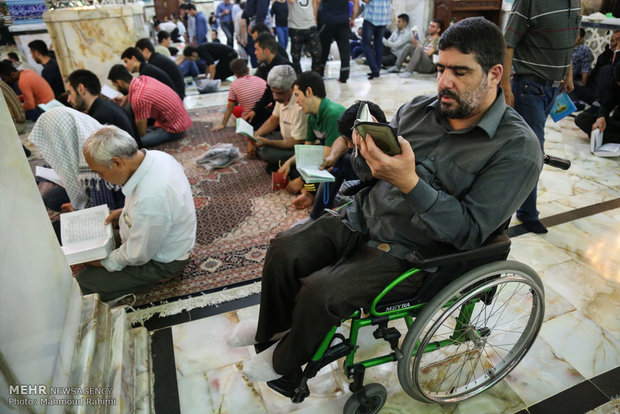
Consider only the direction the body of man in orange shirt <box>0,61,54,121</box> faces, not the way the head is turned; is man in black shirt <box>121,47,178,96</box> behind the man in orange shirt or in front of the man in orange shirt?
behind

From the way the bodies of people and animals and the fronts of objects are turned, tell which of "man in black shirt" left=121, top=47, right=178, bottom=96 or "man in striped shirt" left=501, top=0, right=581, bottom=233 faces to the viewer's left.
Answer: the man in black shirt

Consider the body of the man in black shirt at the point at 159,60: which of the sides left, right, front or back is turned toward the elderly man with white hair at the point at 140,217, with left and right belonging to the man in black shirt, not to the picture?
left

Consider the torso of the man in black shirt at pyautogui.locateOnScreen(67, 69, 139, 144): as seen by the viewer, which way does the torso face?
to the viewer's left

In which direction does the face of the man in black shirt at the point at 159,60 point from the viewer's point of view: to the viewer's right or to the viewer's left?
to the viewer's left

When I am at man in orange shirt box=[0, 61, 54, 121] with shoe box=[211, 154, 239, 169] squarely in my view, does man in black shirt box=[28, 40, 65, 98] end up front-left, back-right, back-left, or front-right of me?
back-left

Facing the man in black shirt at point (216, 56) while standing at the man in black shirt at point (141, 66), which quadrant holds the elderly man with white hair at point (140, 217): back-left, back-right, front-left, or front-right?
back-right

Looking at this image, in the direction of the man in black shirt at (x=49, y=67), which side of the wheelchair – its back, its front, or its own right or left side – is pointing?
right

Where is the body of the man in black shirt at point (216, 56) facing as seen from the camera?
to the viewer's left

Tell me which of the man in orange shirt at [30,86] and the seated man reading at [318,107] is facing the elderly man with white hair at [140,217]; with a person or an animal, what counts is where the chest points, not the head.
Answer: the seated man reading

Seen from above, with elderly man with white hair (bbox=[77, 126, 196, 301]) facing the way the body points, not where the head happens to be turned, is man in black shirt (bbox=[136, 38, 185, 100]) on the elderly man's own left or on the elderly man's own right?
on the elderly man's own right
